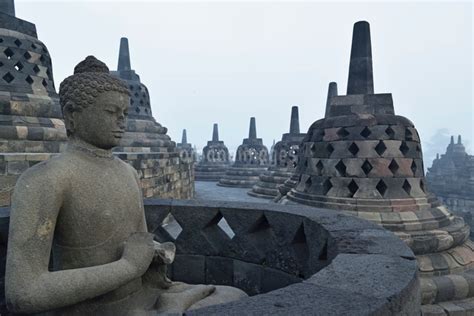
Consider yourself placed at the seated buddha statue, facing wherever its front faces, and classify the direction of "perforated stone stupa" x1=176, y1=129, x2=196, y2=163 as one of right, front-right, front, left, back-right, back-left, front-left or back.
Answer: back-left

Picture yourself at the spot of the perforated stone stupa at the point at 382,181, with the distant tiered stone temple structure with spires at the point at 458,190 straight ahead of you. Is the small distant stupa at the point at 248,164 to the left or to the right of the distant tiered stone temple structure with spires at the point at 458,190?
left

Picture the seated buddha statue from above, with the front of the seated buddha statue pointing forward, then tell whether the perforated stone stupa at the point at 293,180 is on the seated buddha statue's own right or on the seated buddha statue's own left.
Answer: on the seated buddha statue's own left

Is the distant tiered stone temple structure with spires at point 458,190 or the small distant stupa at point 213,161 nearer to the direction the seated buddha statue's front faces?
the distant tiered stone temple structure with spires

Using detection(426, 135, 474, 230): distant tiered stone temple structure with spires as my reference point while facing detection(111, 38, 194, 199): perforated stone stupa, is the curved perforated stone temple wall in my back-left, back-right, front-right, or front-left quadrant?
front-left

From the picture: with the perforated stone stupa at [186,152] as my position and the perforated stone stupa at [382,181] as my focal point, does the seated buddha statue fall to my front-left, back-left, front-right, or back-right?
front-right

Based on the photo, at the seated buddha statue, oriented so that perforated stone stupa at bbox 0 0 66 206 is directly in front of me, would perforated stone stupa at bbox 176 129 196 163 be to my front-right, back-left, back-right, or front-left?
front-right

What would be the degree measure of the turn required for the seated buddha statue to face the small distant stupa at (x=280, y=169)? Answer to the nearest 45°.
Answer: approximately 90° to its left

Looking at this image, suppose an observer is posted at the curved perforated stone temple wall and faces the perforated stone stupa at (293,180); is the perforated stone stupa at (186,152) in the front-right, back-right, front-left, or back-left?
front-left

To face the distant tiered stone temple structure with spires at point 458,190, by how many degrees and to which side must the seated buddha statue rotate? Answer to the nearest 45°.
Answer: approximately 90° to its left

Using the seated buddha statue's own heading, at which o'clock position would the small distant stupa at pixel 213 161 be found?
The small distant stupa is roughly at 8 o'clock from the seated buddha statue.

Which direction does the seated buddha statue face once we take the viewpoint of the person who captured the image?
facing the viewer and to the right of the viewer

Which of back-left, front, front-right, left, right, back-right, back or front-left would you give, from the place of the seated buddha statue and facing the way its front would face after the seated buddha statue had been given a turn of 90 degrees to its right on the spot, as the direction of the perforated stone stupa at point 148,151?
back-right
